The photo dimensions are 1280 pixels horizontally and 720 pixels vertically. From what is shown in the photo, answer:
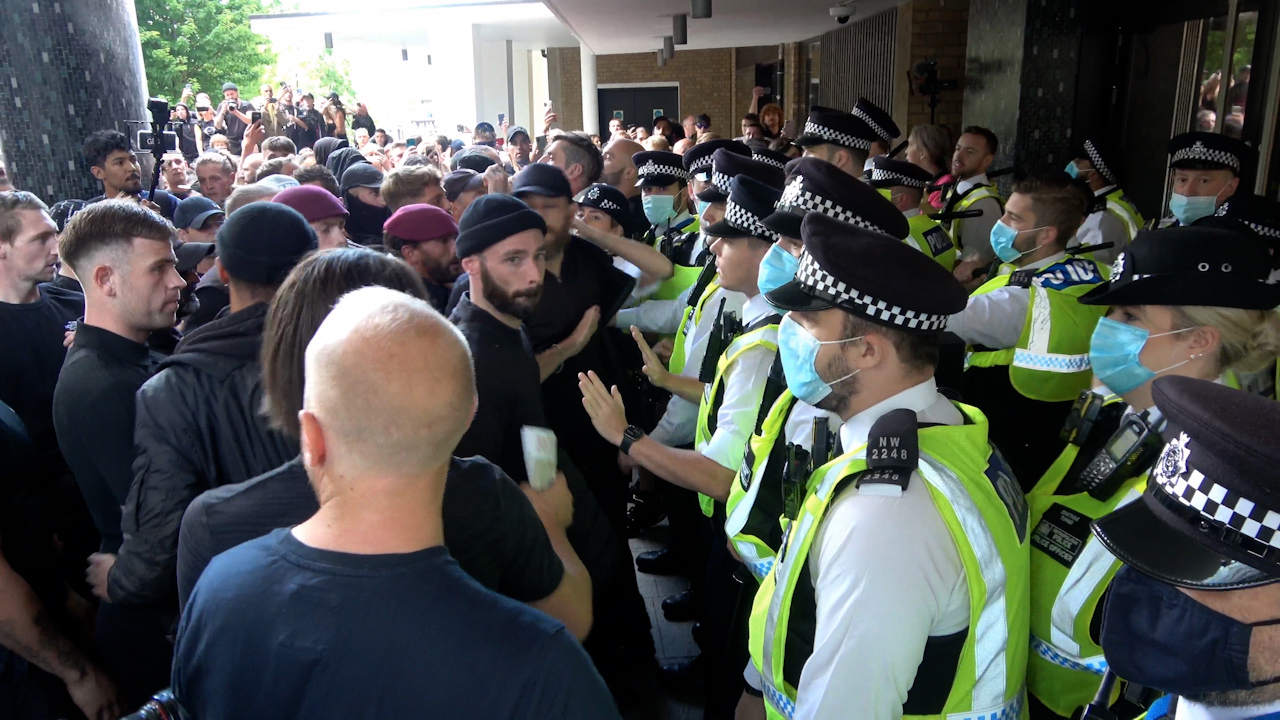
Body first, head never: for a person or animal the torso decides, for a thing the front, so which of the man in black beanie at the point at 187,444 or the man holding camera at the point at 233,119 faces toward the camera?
the man holding camera

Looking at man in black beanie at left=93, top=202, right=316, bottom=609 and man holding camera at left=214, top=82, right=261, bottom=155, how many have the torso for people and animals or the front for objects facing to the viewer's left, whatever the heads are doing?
0

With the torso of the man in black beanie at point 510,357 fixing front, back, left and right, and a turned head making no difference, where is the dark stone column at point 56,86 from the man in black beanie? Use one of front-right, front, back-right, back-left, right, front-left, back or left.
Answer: back

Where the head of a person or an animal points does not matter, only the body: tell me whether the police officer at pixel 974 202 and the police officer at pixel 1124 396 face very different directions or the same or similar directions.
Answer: same or similar directions

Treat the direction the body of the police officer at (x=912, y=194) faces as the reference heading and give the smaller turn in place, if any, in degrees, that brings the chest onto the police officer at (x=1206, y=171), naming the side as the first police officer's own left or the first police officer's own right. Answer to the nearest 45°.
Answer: approximately 135° to the first police officer's own right

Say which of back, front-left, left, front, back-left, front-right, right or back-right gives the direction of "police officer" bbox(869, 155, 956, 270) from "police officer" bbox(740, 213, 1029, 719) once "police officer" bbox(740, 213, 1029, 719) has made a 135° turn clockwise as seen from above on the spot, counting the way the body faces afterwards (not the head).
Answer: front-left

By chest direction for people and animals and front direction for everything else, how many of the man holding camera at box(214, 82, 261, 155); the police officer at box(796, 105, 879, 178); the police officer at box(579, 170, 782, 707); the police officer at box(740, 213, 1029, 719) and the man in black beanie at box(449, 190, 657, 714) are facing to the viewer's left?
3

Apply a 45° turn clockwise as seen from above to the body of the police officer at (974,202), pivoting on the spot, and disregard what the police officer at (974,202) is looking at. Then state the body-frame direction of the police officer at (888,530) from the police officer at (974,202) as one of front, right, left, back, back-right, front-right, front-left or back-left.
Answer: left

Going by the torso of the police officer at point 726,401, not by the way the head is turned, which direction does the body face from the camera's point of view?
to the viewer's left

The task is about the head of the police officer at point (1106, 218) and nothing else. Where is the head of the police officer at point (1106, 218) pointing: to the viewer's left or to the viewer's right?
to the viewer's left

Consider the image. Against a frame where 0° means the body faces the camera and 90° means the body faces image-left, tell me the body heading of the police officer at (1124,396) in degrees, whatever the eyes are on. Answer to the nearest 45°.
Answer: approximately 45°

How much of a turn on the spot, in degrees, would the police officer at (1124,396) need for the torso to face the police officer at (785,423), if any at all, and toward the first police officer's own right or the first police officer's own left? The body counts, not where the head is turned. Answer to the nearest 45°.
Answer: approximately 45° to the first police officer's own right

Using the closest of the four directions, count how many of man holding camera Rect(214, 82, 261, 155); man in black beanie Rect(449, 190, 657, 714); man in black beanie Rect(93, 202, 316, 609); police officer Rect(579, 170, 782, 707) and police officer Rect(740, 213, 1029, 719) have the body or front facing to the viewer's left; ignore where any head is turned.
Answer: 2

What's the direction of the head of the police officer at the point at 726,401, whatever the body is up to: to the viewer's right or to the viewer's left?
to the viewer's left

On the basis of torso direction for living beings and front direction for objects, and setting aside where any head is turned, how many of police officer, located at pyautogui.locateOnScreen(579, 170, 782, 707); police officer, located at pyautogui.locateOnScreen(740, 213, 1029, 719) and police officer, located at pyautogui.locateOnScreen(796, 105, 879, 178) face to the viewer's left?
3

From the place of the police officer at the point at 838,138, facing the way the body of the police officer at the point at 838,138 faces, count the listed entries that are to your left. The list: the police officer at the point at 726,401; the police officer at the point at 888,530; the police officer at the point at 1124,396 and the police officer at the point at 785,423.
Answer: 4

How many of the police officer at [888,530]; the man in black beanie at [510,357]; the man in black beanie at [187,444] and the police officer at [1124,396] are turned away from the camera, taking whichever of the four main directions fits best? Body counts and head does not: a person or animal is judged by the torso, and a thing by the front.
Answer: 1

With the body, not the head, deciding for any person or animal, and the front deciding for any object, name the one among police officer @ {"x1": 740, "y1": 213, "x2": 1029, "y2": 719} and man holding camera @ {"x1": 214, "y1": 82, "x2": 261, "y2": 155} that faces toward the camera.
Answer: the man holding camera
